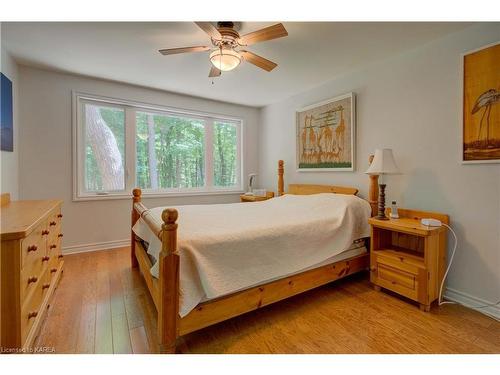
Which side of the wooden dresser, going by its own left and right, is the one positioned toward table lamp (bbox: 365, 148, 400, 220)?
front

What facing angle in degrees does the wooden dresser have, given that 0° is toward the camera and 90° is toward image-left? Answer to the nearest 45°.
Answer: approximately 270°

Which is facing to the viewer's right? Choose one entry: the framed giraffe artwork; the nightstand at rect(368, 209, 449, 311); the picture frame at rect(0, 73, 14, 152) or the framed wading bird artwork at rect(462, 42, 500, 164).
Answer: the picture frame

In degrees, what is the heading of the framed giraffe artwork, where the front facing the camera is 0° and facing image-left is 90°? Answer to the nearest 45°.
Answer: approximately 45°

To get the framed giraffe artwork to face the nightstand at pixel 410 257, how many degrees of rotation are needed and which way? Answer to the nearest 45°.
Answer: approximately 90° to its left

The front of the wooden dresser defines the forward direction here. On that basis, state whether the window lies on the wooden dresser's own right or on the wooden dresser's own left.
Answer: on the wooden dresser's own left

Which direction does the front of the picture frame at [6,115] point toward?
to the viewer's right

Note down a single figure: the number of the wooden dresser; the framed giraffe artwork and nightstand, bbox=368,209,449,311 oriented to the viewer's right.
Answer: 1

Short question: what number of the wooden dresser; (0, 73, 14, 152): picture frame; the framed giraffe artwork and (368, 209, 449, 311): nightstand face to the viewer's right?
2
